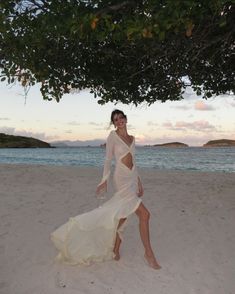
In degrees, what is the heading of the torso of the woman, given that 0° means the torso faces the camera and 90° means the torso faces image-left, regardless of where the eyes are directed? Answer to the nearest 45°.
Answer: approximately 315°
